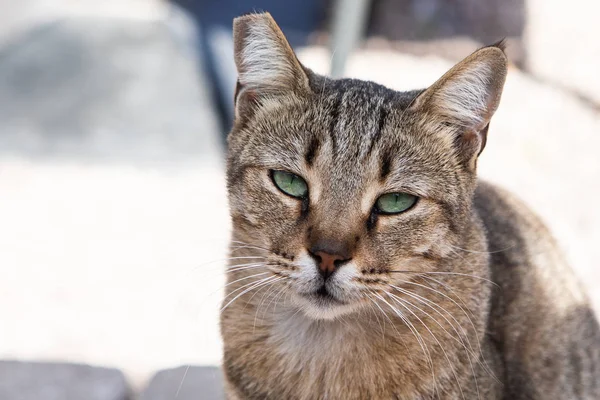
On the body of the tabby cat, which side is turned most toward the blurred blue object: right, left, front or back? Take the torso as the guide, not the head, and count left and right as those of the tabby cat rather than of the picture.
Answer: right

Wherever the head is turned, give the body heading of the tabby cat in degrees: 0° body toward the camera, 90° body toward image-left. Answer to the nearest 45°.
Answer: approximately 45°
